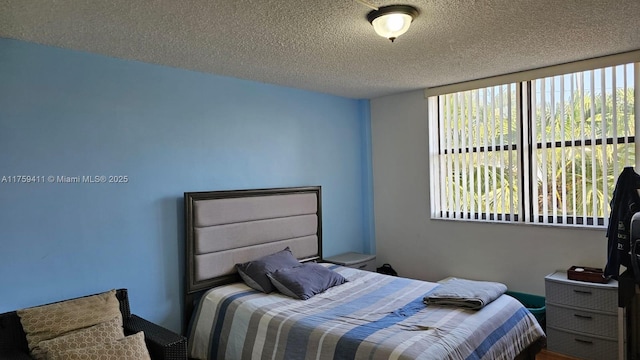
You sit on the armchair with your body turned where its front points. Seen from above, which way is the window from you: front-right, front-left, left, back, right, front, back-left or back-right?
front-left

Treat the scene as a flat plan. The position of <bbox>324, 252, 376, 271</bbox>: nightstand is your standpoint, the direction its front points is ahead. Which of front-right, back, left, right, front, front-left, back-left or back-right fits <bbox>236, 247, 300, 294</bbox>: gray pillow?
right

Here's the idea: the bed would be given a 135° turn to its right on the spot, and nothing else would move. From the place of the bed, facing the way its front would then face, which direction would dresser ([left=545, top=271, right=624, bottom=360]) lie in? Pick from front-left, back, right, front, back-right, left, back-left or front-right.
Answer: back

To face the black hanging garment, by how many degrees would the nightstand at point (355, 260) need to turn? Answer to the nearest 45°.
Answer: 0° — it already faces it

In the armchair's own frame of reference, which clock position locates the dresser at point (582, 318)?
The dresser is roughly at 11 o'clock from the armchair.

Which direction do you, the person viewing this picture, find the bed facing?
facing the viewer and to the right of the viewer

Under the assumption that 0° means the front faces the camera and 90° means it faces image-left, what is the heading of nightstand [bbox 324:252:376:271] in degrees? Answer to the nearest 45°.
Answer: approximately 315°

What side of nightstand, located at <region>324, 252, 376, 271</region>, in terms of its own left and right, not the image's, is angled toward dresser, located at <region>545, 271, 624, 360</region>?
front

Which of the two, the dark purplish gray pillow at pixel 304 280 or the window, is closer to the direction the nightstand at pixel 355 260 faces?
the window

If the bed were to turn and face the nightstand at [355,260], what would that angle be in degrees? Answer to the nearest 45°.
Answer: approximately 135° to its left

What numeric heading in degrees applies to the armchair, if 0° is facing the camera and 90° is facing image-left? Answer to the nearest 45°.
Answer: approximately 315°

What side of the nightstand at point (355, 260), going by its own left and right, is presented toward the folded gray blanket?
front
